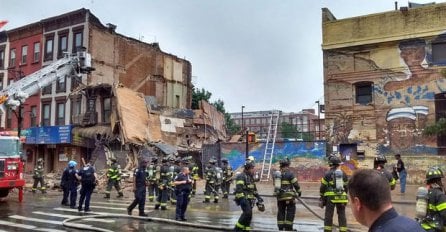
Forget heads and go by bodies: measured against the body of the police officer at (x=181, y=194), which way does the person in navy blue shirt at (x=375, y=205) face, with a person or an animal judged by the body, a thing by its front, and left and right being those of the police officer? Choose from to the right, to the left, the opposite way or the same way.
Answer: the opposite way

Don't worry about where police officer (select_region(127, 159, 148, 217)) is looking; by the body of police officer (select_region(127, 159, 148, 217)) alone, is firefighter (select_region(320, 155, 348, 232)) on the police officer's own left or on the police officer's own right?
on the police officer's own right

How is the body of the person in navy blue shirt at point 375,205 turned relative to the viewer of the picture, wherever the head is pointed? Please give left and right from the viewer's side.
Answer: facing away from the viewer and to the left of the viewer

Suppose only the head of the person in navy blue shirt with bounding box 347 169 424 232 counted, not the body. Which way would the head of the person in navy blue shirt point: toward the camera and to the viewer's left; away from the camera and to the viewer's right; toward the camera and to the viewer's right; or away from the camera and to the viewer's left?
away from the camera and to the viewer's left
